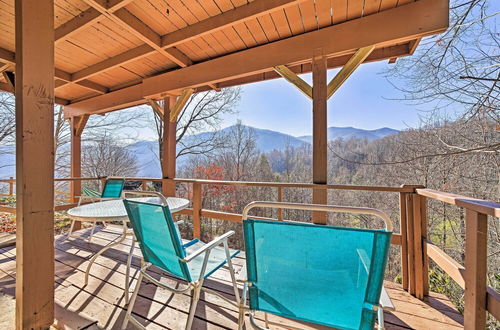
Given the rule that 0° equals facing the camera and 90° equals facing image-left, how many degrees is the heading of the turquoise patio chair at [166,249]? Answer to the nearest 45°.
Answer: approximately 225°

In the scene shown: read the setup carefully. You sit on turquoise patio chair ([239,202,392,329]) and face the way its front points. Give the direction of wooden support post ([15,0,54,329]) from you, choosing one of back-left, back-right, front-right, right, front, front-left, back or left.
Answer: left

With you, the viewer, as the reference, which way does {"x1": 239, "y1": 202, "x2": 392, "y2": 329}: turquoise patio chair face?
facing away from the viewer

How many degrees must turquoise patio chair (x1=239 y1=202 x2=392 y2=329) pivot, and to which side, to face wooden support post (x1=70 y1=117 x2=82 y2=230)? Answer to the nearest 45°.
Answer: approximately 45° to its left

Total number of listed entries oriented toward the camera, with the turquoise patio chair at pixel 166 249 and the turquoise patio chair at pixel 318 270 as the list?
0

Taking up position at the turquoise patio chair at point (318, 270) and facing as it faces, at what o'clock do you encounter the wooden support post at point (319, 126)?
The wooden support post is roughly at 12 o'clock from the turquoise patio chair.

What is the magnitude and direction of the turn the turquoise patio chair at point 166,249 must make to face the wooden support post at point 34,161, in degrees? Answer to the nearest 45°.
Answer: approximately 135° to its left

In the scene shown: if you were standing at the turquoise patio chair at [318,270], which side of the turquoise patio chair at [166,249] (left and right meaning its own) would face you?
right

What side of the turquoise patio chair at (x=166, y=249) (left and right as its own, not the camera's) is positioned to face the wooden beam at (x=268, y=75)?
front
